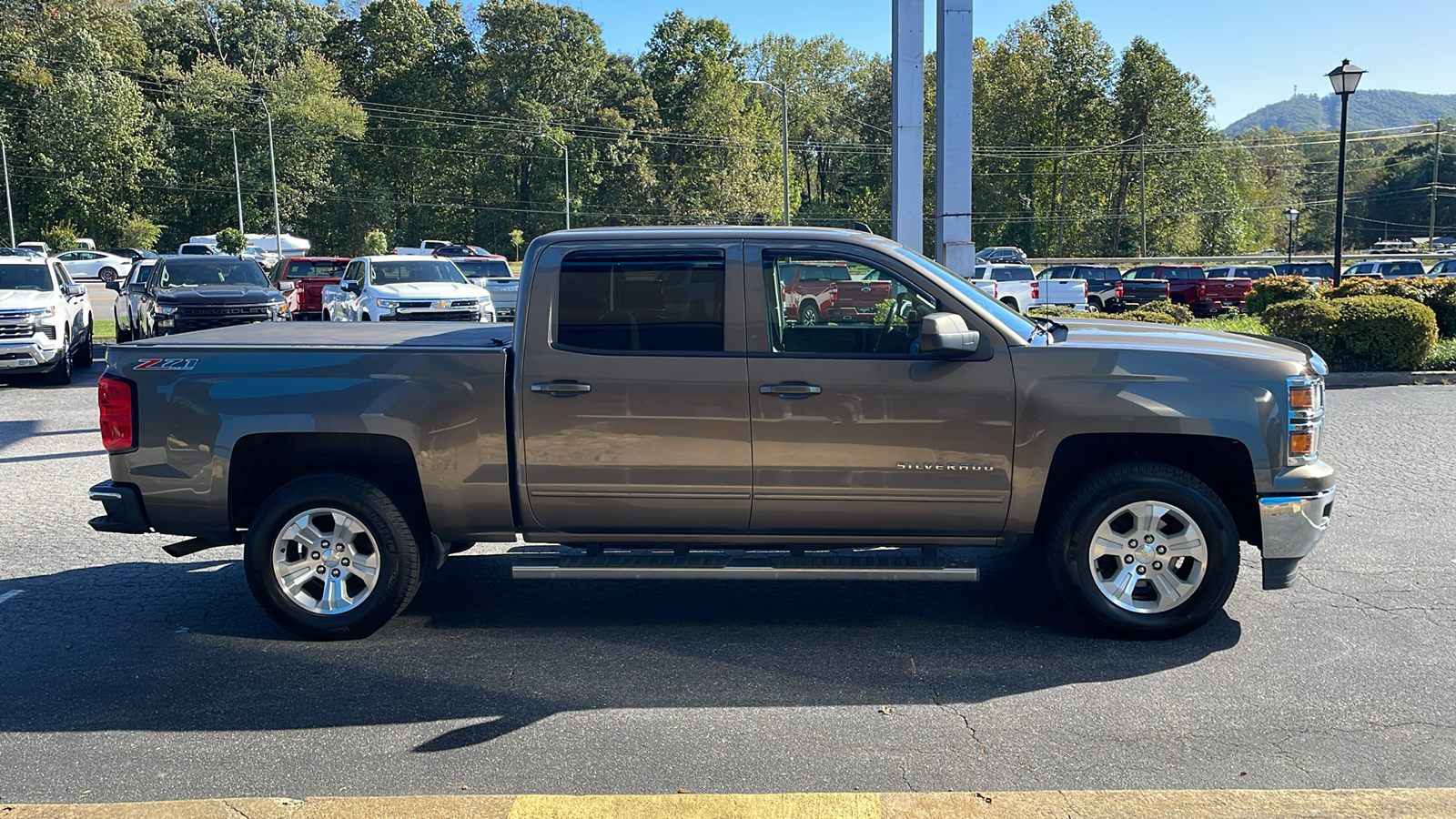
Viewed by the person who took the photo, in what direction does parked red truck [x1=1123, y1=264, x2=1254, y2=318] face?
facing away from the viewer and to the left of the viewer

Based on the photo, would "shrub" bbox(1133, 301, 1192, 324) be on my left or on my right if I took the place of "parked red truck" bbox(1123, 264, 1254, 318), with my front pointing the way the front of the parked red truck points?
on my left

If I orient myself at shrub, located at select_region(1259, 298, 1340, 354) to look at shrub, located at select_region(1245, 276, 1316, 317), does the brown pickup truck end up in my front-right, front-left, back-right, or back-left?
back-left

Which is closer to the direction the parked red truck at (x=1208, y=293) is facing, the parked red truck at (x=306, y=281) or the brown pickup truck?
the parked red truck

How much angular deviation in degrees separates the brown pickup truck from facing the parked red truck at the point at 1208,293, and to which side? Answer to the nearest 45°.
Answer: approximately 45° to its left

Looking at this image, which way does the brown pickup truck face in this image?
to the viewer's right

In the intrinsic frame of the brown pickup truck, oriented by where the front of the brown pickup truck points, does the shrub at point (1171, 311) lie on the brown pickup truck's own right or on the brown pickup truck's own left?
on the brown pickup truck's own left

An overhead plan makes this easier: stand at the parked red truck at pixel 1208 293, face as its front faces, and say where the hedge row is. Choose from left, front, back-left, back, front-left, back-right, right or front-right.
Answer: back-left

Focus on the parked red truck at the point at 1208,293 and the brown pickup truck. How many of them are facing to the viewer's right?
1

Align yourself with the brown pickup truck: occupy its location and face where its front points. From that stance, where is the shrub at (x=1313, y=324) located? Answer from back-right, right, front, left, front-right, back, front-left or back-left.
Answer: front-left
